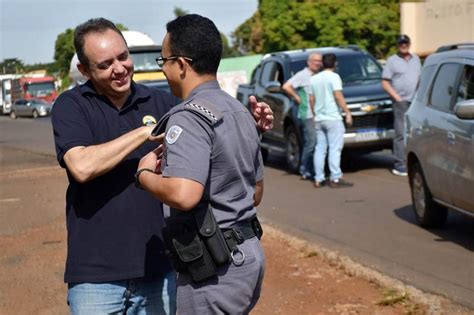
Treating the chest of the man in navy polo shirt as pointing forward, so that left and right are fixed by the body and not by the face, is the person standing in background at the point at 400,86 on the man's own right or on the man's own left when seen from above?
on the man's own left

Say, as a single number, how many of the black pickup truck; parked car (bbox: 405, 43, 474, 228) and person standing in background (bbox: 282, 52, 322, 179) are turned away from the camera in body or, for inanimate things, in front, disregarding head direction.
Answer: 0

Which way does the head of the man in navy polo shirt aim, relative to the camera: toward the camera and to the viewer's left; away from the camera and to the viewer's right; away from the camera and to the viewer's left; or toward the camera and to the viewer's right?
toward the camera and to the viewer's right

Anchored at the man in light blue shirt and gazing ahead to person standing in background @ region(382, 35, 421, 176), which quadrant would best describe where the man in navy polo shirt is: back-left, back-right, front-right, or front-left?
back-right

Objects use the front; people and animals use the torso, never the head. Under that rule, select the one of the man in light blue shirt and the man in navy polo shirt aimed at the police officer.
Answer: the man in navy polo shirt

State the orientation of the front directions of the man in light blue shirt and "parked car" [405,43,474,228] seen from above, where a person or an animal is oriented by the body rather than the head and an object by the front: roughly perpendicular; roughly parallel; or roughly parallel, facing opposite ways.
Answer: roughly perpendicular

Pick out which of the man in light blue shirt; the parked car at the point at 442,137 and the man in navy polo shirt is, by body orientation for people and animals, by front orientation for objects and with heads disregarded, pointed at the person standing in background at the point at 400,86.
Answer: the man in light blue shirt

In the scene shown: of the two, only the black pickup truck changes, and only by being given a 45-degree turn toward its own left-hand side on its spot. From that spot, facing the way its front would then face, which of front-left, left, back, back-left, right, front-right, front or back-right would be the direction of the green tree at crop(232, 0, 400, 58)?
left

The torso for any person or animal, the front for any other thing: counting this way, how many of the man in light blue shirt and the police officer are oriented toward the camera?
0

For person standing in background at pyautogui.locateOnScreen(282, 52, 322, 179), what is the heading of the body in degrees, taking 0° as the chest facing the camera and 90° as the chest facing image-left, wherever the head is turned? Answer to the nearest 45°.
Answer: approximately 315°

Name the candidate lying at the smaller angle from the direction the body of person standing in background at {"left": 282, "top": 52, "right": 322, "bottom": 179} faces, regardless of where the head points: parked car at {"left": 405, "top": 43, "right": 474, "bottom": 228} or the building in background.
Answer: the parked car

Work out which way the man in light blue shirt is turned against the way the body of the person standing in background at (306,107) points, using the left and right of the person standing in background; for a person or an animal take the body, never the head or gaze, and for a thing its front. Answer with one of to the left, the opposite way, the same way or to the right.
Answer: to the left

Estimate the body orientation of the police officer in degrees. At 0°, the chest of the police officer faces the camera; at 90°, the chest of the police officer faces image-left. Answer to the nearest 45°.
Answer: approximately 135°

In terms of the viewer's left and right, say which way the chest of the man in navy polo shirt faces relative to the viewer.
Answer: facing the viewer and to the right of the viewer
